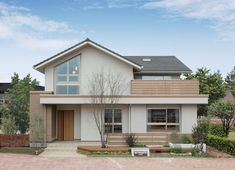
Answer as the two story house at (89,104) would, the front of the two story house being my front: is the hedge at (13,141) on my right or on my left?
on my right

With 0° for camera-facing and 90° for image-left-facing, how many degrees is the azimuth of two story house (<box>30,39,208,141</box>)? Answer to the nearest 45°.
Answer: approximately 0°

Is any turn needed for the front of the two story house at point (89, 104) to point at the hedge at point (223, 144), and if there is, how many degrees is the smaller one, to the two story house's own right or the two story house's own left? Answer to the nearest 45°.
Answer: approximately 45° to the two story house's own left

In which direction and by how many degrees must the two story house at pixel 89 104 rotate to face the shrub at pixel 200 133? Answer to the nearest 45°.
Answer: approximately 45° to its left
